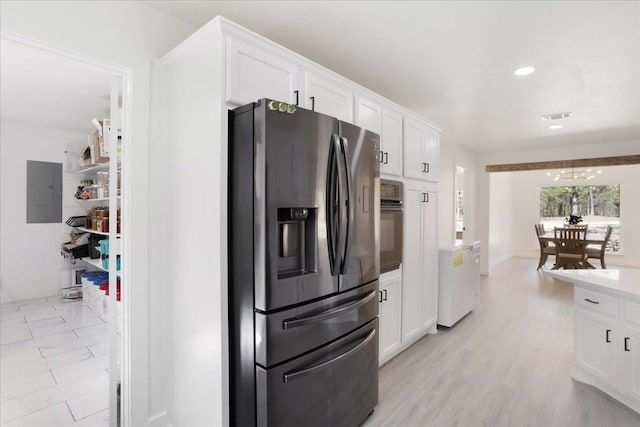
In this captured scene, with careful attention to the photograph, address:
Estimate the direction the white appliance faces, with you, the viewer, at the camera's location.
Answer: facing the viewer and to the right of the viewer

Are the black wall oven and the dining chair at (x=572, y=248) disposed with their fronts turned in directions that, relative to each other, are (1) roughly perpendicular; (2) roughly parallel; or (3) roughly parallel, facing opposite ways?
roughly perpendicular

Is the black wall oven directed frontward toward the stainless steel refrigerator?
no

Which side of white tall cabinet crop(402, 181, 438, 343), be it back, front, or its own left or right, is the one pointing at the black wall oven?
right

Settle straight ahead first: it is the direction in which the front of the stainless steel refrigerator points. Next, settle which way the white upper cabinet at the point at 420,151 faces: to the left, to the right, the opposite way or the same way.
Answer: the same way

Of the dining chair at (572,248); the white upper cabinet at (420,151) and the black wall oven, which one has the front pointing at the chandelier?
the dining chair

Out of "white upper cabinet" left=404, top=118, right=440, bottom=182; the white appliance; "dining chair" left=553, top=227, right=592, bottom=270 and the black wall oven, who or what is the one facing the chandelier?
the dining chair

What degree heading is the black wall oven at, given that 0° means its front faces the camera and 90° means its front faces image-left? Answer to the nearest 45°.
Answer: approximately 315°

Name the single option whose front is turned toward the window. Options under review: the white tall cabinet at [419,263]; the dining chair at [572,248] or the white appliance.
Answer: the dining chair

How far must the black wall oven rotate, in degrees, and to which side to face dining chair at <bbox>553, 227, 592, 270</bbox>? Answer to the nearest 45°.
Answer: approximately 90° to its left

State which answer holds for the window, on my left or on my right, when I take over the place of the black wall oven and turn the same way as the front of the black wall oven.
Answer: on my left

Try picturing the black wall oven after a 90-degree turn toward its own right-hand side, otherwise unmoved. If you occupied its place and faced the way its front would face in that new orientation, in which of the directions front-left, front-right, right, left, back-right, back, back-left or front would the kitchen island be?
back-left

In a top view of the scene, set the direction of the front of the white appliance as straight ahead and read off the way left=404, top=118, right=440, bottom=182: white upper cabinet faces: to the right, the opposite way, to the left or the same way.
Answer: the same way

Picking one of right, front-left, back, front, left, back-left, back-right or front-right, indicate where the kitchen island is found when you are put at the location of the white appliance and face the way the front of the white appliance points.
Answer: front

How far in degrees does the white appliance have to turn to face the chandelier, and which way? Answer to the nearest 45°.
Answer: approximately 90° to its left

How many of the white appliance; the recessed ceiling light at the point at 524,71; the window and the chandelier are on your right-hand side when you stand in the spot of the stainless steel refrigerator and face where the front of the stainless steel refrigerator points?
0

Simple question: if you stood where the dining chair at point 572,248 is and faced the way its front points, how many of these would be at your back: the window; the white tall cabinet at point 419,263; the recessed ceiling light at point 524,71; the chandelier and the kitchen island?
3

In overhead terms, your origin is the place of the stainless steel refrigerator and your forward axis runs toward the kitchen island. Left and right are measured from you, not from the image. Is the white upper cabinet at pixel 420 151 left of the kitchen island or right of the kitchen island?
left

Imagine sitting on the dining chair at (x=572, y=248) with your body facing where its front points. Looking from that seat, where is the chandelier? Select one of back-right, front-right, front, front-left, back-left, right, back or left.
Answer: front
